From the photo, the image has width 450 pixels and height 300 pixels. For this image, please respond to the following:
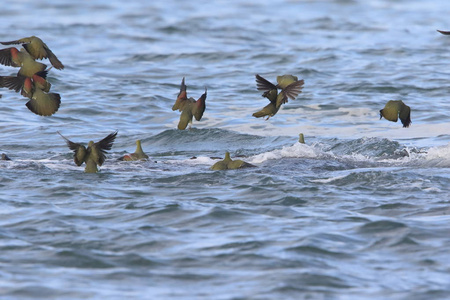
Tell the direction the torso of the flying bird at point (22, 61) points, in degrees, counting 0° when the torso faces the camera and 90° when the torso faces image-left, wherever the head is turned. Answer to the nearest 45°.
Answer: approximately 135°

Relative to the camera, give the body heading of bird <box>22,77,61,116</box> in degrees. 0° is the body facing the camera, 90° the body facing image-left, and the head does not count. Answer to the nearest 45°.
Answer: approximately 135°

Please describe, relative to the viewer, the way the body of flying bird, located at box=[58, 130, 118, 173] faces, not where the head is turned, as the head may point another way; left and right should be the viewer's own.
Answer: facing away from the viewer

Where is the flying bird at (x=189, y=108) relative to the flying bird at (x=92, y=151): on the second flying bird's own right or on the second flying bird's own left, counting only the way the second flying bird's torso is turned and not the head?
on the second flying bird's own right
